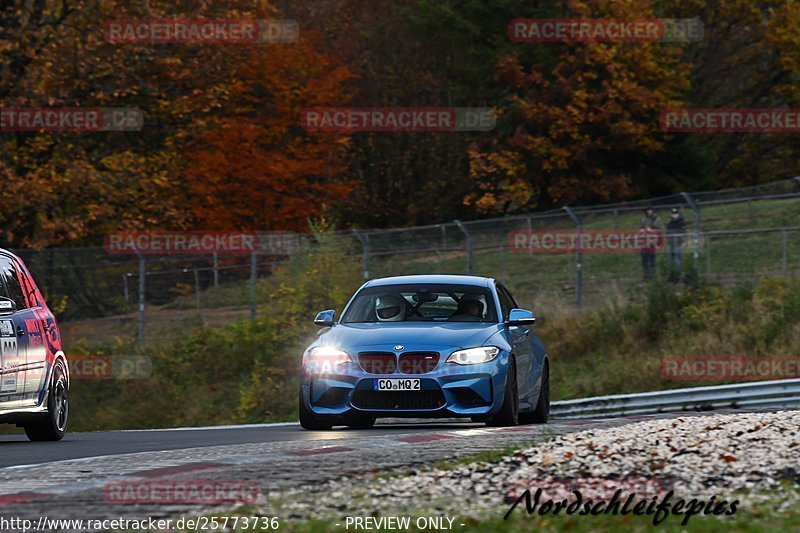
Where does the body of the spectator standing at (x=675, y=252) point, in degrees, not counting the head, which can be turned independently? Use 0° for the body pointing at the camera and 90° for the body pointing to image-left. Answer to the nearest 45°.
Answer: approximately 0°

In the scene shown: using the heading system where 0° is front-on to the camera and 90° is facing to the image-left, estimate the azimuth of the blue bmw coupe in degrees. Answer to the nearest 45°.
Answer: approximately 0°

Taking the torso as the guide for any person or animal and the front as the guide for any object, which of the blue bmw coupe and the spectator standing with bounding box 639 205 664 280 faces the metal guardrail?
the spectator standing

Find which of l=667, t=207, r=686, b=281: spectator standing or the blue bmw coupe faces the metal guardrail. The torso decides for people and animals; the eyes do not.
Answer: the spectator standing

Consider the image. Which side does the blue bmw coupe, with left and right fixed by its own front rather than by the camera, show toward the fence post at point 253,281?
back

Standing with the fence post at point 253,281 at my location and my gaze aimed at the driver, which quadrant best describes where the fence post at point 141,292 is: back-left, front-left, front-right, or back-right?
back-right

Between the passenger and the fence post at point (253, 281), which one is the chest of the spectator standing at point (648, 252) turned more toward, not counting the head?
the passenger

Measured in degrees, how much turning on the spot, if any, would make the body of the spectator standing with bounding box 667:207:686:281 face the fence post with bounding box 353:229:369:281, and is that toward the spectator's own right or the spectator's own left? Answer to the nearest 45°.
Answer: approximately 90° to the spectator's own right

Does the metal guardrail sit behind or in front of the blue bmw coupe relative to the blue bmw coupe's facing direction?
behind

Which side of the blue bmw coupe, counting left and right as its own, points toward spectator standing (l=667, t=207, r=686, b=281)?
back
